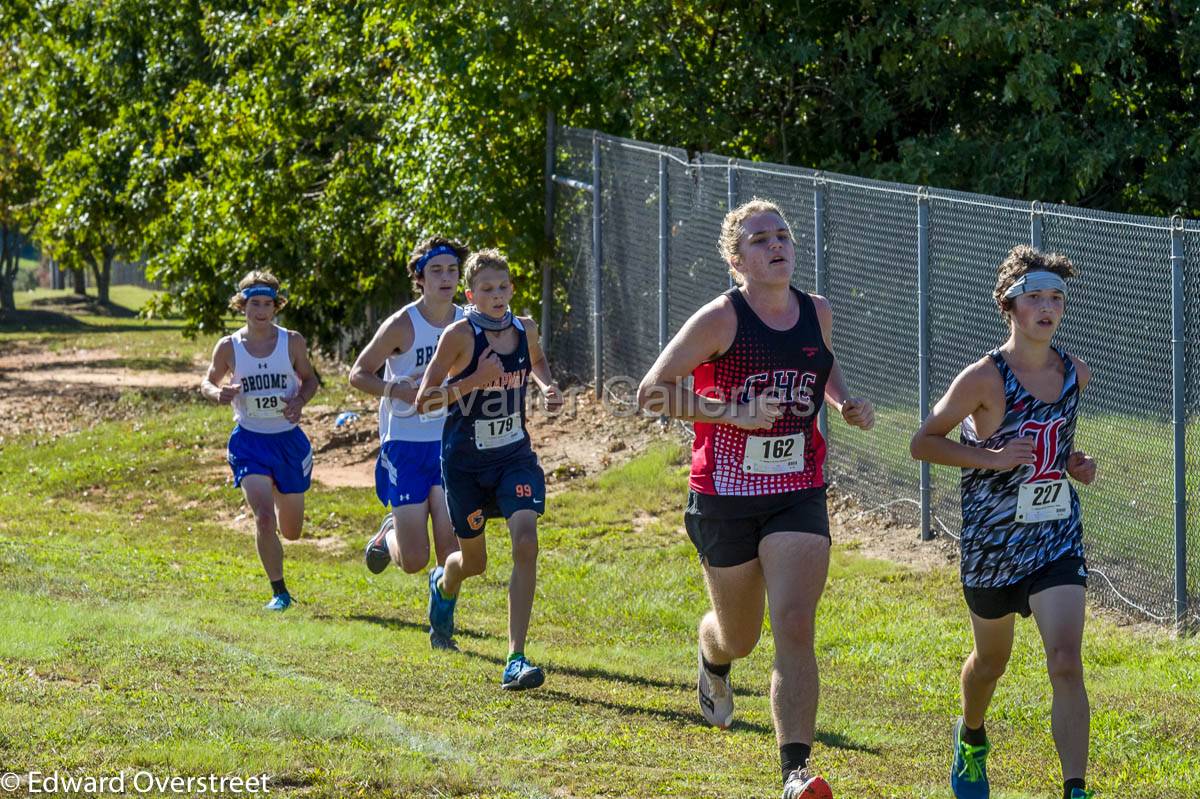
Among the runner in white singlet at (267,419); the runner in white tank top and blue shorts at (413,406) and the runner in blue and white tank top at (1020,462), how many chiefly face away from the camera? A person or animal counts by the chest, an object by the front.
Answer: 0

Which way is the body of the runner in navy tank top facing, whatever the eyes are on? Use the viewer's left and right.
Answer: facing the viewer and to the right of the viewer

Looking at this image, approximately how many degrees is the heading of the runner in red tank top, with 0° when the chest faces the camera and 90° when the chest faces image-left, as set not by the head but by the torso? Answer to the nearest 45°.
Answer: approximately 315°

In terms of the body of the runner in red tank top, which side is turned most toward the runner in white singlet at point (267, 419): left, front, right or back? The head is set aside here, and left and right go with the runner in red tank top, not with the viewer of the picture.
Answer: back

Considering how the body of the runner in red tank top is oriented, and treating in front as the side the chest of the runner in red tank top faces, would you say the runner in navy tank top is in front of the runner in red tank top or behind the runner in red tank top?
behind

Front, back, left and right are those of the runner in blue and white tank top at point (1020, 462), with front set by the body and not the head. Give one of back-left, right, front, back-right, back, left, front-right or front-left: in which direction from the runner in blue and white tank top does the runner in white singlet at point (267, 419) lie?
back

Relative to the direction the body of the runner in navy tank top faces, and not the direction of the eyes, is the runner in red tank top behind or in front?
in front

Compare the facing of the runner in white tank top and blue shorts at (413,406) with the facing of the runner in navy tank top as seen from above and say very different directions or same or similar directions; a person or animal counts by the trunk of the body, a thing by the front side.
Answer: same or similar directions

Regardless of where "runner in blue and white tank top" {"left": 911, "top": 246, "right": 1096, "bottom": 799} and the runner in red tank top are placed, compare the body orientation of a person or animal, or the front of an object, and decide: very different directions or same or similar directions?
same or similar directions

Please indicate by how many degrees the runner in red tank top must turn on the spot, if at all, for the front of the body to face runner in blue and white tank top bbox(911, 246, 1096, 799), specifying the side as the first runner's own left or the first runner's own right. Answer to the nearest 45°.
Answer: approximately 45° to the first runner's own left

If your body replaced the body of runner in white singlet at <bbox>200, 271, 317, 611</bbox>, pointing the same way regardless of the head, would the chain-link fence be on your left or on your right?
on your left

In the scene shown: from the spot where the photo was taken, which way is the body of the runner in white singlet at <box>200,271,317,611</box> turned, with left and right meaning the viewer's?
facing the viewer

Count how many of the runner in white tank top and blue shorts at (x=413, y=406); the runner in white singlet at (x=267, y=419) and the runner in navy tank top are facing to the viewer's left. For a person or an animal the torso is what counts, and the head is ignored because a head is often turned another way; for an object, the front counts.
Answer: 0

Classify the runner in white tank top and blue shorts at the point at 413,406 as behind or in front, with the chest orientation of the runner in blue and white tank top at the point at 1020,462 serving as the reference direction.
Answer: behind
